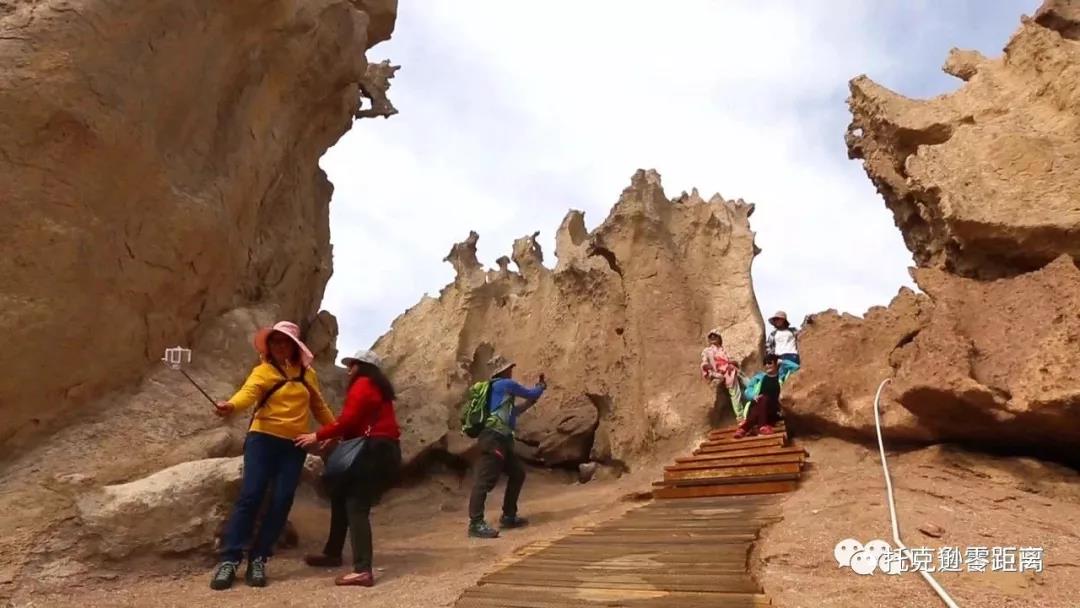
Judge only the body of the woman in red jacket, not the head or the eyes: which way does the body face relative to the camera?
to the viewer's left

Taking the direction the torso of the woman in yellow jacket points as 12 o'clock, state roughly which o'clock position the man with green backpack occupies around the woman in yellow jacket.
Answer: The man with green backpack is roughly at 8 o'clock from the woman in yellow jacket.

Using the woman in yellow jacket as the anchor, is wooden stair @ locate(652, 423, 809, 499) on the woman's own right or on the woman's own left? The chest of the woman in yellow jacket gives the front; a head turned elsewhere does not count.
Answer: on the woman's own left

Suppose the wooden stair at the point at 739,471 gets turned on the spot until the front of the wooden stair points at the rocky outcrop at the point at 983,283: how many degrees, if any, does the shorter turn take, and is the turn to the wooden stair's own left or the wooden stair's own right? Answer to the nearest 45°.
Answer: approximately 90° to the wooden stair's own left

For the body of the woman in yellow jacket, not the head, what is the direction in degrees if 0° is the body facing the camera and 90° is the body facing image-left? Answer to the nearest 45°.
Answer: approximately 0°

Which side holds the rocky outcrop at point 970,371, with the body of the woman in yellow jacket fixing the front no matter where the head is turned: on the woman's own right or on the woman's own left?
on the woman's own left

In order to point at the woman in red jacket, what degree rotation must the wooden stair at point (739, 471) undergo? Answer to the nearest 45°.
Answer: approximately 45° to its right

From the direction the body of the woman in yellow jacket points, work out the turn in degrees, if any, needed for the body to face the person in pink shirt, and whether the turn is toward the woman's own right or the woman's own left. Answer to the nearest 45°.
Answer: approximately 135° to the woman's own left

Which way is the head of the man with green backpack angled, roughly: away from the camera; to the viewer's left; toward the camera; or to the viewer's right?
to the viewer's right

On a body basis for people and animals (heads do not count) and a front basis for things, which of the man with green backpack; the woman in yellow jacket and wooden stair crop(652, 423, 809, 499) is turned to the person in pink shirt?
the man with green backpack

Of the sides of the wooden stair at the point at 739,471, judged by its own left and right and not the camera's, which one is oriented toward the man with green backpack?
right

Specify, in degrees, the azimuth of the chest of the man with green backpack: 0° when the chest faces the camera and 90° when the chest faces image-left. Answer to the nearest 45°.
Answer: approximately 225°

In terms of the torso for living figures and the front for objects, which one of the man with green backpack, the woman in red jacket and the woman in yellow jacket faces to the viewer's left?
the woman in red jacket
